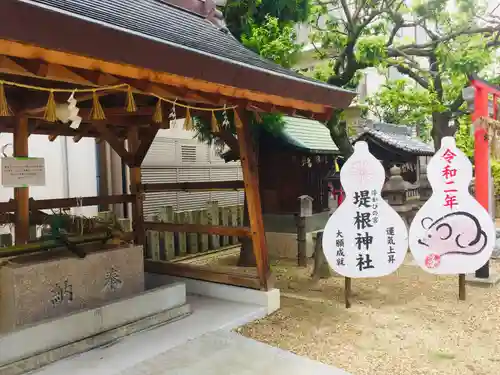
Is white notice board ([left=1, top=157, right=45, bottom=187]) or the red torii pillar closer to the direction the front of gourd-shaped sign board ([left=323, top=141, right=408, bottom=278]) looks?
the white notice board

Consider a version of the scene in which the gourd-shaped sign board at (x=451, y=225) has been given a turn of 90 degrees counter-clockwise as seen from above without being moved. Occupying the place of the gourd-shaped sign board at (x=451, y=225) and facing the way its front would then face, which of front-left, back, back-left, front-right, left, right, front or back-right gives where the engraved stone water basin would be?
back-right

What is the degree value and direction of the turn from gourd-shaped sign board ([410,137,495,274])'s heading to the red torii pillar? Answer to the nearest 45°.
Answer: approximately 180°

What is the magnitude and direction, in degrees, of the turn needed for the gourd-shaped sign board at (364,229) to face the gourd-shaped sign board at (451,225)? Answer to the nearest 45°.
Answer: approximately 135° to its left

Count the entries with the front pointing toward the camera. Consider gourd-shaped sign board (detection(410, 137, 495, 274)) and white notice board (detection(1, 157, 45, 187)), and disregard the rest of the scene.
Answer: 2

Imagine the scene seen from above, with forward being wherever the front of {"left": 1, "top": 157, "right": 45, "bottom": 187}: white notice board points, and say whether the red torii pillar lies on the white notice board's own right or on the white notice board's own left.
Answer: on the white notice board's own left

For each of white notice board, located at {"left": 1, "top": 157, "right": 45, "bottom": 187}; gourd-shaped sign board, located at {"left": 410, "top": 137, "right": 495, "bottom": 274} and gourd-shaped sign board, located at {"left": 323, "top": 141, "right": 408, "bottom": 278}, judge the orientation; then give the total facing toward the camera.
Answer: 3

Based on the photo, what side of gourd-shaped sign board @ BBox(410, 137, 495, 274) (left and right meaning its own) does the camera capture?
front

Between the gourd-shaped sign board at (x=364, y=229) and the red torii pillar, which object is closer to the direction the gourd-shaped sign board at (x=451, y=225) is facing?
the gourd-shaped sign board

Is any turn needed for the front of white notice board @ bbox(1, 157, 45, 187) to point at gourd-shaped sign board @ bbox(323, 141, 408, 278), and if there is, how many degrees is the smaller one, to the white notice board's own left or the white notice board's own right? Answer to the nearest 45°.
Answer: approximately 90° to the white notice board's own left

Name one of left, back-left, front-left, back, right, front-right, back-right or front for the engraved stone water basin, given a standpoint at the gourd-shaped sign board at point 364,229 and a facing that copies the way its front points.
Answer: front-right

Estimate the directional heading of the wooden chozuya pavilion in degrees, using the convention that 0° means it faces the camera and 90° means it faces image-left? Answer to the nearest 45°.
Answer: approximately 315°

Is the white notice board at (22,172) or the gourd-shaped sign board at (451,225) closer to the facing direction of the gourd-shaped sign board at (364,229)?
the white notice board

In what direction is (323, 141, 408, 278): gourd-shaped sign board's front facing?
toward the camera
